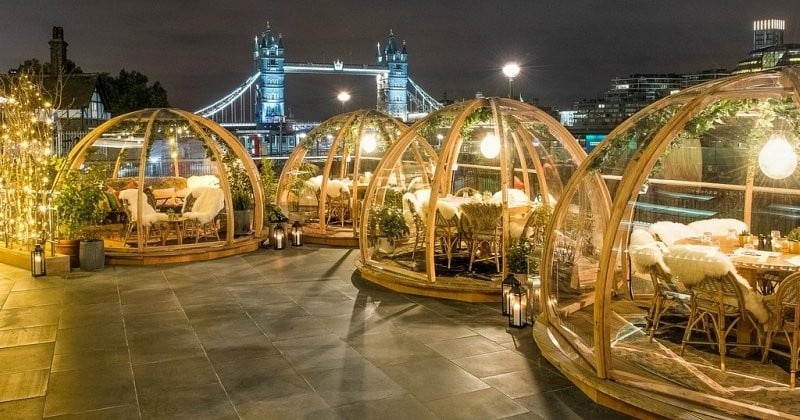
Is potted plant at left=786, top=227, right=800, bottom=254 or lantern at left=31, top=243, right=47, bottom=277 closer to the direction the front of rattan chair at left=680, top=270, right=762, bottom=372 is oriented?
the potted plant

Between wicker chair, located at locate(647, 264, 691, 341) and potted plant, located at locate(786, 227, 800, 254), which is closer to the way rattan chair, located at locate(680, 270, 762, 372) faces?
the potted plant

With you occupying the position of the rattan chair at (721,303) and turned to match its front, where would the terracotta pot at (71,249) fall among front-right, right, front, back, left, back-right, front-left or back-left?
back-left

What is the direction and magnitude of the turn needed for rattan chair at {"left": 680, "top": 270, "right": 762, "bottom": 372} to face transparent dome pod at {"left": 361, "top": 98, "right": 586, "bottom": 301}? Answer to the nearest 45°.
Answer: approximately 90° to its left

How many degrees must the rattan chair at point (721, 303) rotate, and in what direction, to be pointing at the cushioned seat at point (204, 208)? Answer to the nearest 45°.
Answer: approximately 135° to its left

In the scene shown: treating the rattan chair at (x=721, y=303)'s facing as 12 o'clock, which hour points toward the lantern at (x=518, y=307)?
The lantern is roughly at 8 o'clock from the rattan chair.

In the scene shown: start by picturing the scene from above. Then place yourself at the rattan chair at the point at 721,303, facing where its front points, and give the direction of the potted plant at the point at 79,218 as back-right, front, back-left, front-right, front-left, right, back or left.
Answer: back-left

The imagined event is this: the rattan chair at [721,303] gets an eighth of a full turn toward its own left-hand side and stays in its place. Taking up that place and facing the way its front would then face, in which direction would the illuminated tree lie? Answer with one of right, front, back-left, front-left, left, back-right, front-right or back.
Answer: left

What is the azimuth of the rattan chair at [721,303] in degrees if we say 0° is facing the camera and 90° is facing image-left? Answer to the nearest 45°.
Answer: approximately 225°
